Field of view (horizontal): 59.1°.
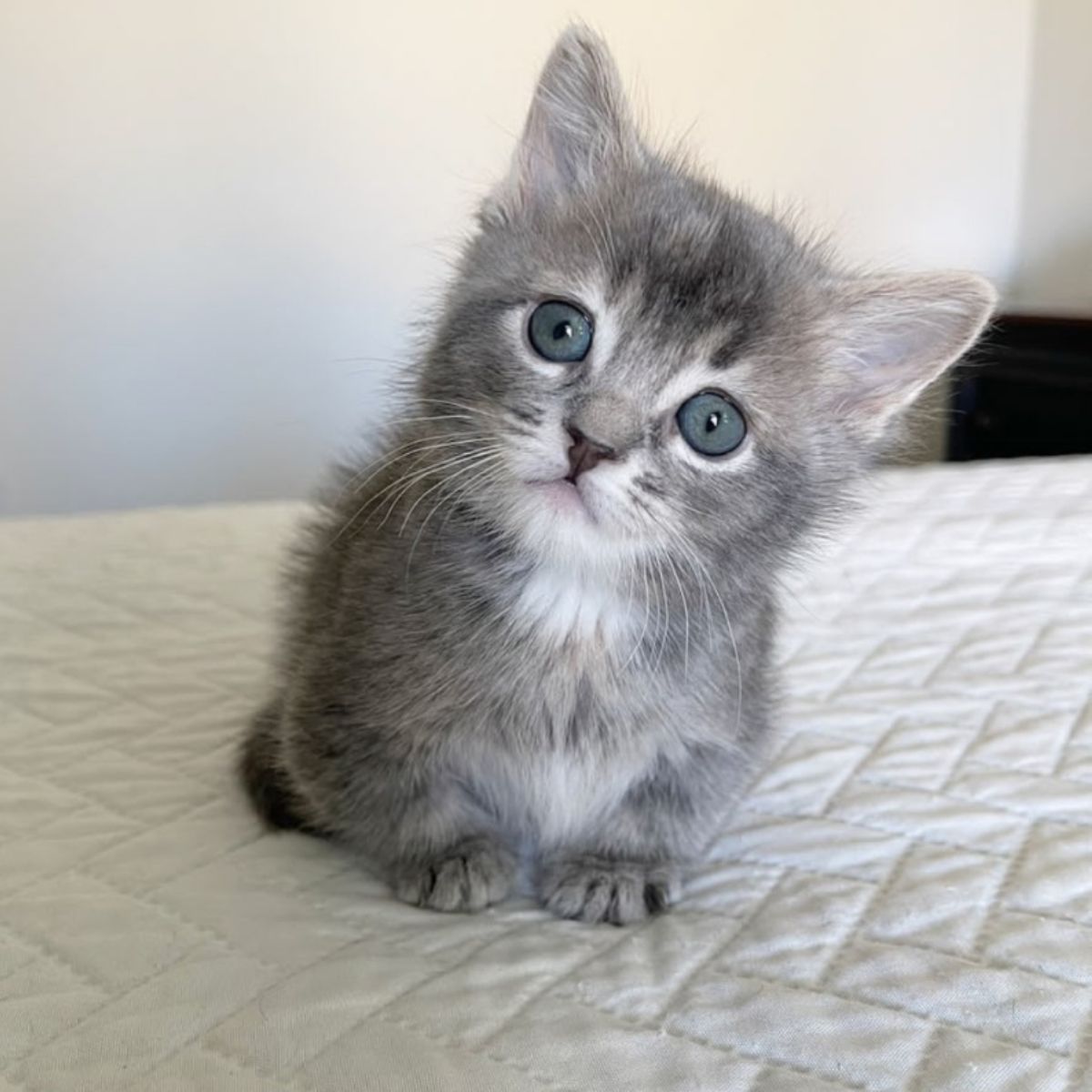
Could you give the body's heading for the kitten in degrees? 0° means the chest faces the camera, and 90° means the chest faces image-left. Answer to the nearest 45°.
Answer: approximately 0°

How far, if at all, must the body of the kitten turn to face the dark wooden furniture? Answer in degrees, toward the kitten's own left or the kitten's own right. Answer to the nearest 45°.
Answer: approximately 135° to the kitten's own left
